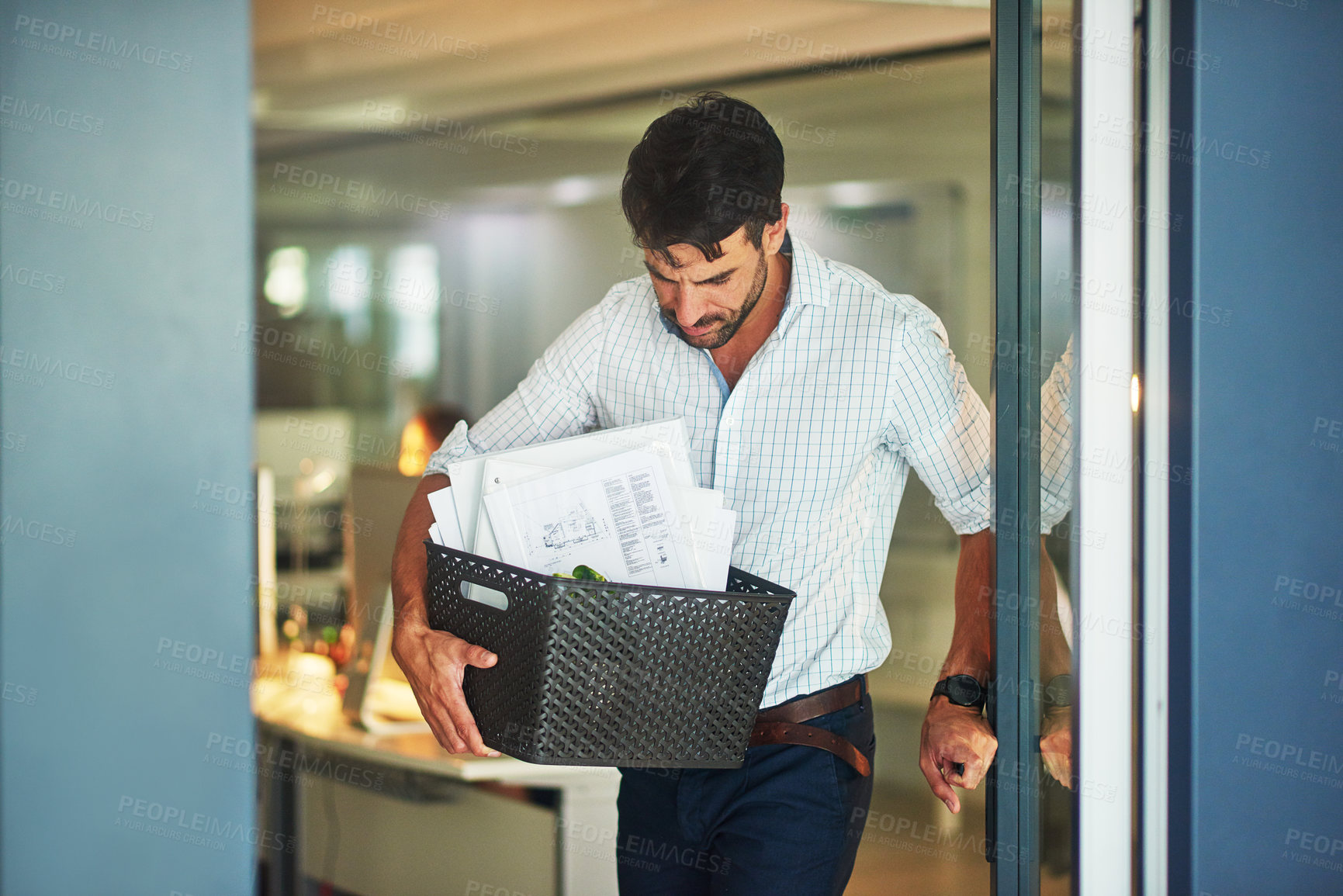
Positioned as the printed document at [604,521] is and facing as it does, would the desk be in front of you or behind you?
behind

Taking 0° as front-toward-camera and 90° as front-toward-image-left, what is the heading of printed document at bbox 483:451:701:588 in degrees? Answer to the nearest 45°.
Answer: approximately 0°
